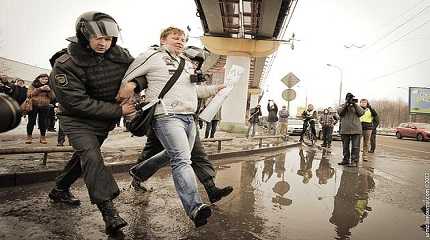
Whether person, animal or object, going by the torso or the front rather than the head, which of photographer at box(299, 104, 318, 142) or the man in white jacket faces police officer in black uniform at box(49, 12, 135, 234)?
the photographer

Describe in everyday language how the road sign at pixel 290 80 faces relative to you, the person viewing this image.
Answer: facing the viewer

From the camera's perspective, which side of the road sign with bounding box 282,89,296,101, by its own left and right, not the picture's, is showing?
front

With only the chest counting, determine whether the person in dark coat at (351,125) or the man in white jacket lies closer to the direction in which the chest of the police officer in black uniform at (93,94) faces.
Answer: the man in white jacket

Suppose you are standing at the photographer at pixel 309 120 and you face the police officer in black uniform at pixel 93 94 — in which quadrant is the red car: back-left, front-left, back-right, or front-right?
back-left

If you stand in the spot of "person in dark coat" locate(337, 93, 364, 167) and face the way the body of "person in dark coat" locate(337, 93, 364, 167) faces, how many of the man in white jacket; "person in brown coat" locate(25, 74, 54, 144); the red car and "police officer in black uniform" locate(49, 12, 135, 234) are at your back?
1

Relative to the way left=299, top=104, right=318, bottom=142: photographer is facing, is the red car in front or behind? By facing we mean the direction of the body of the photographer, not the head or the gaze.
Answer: behind

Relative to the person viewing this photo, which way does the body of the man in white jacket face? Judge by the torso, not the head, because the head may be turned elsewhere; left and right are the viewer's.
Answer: facing the viewer and to the right of the viewer

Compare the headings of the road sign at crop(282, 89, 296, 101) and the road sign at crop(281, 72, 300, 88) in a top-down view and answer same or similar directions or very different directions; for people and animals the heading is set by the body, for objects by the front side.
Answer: same or similar directions

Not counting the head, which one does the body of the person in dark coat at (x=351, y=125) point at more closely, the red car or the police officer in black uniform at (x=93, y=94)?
the police officer in black uniform
